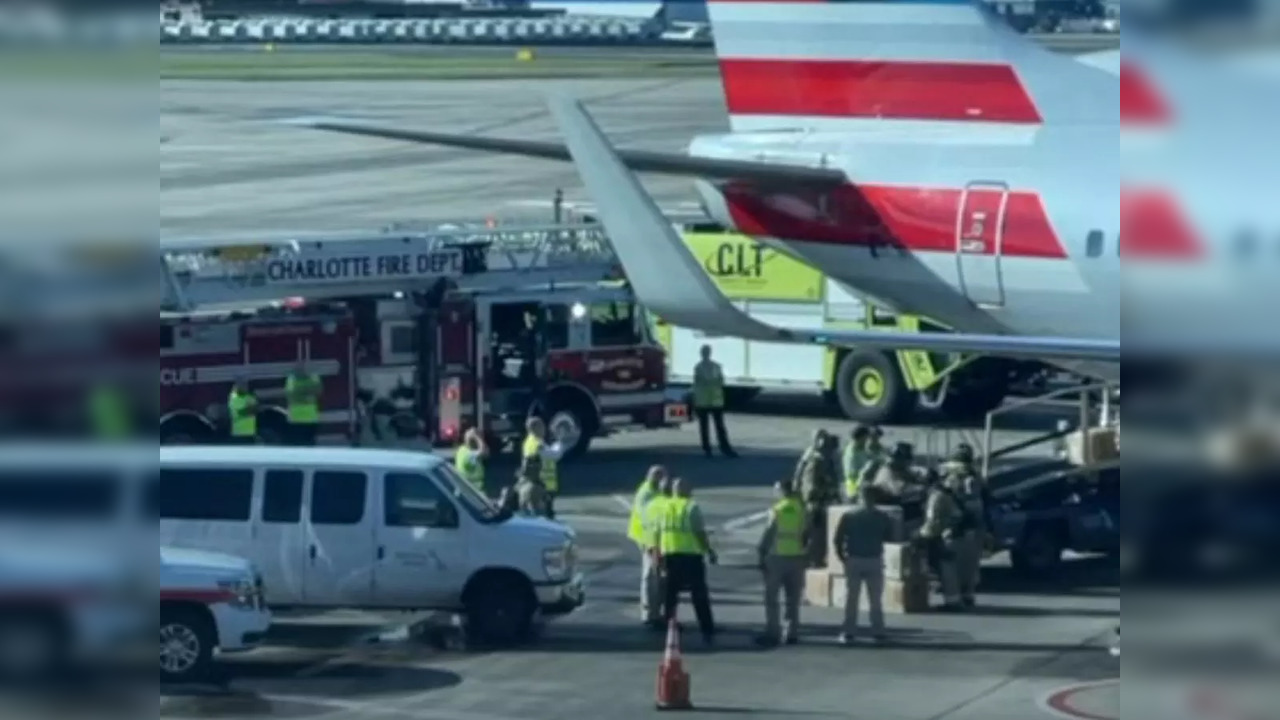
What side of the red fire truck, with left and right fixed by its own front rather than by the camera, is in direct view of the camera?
right

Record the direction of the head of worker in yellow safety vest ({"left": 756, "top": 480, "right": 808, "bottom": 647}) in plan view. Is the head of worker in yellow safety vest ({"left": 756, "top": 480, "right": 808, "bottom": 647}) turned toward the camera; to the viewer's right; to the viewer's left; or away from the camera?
away from the camera

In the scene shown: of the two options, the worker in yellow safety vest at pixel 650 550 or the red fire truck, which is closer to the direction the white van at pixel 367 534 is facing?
the worker in yellow safety vest

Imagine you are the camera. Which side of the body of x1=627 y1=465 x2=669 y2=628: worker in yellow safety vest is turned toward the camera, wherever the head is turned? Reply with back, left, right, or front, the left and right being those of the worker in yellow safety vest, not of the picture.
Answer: right

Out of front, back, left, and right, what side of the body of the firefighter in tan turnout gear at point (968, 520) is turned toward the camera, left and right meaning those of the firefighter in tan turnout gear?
left

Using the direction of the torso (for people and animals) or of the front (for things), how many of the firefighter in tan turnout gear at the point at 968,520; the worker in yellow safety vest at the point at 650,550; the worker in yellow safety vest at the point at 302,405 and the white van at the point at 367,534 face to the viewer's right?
2

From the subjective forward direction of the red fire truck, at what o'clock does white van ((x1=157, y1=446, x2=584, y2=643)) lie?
The white van is roughly at 3 o'clock from the red fire truck.

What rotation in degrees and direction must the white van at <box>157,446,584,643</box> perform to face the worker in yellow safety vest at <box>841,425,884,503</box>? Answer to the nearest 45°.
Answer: approximately 45° to its left

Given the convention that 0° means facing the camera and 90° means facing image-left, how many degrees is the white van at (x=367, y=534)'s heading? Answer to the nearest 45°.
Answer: approximately 270°
